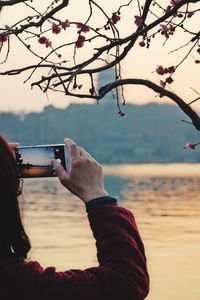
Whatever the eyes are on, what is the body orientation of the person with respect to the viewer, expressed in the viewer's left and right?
facing away from the viewer
